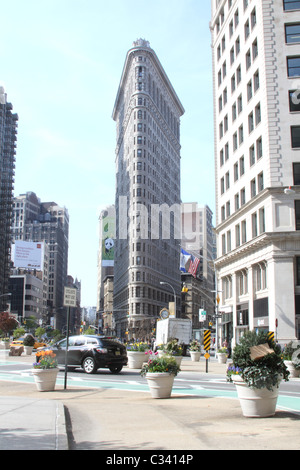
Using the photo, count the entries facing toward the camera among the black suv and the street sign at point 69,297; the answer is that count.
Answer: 1

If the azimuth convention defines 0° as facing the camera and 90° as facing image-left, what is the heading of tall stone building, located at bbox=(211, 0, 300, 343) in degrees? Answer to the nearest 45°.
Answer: approximately 45°

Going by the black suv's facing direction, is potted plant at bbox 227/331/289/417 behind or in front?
behind

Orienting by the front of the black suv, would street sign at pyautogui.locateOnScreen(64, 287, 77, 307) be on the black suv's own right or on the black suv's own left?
on the black suv's own left

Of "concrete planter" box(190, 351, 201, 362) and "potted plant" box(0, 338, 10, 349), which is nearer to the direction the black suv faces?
the potted plant

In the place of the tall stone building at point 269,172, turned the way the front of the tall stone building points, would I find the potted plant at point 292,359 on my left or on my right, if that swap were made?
on my left

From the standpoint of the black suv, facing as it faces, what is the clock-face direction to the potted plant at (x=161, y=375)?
The potted plant is roughly at 7 o'clock from the black suv.

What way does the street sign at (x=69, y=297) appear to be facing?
toward the camera

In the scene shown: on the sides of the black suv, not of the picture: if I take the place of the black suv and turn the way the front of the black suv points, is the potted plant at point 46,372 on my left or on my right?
on my left

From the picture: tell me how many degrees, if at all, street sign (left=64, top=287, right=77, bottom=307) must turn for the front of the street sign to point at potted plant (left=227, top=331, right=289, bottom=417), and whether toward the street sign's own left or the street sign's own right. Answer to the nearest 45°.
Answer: approximately 45° to the street sign's own left

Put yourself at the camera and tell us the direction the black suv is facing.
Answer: facing away from the viewer and to the left of the viewer
